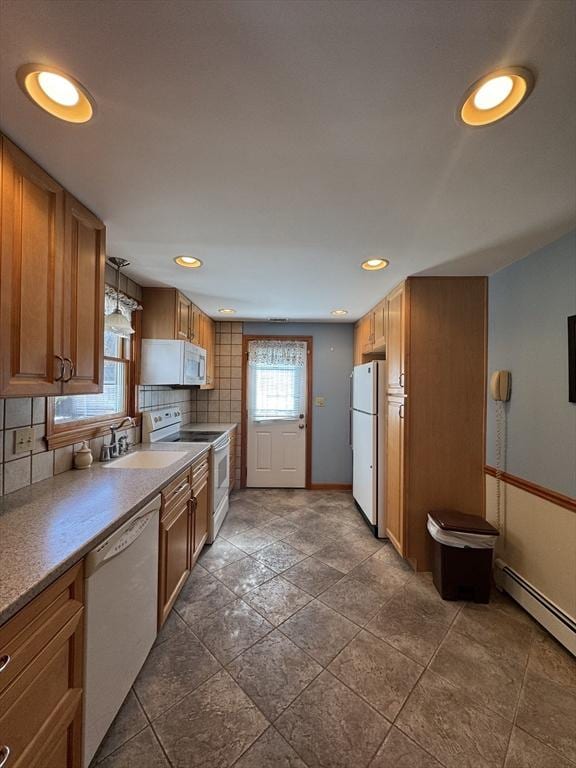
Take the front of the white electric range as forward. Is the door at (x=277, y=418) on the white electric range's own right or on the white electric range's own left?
on the white electric range's own left

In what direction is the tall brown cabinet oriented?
to the viewer's left

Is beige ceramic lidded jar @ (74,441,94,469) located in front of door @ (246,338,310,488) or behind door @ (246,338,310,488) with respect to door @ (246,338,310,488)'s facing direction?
in front

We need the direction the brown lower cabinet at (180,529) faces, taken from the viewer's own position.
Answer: facing to the right of the viewer

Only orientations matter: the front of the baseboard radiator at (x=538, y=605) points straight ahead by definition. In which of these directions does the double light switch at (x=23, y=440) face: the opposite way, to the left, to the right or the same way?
the opposite way

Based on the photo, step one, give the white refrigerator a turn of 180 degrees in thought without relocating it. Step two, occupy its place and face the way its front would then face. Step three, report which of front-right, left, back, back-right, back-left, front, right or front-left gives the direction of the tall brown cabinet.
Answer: front-right

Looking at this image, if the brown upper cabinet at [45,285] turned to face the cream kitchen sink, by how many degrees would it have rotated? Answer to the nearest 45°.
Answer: approximately 90° to its left

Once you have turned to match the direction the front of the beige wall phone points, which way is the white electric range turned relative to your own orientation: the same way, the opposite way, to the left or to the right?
the opposite way

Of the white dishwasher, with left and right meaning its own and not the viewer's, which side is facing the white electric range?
left

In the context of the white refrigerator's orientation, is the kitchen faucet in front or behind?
in front

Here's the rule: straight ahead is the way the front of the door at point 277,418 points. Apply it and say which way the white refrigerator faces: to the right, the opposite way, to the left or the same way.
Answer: to the right

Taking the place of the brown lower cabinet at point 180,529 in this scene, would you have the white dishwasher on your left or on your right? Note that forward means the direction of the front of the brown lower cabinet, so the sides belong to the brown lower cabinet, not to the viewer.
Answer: on your right

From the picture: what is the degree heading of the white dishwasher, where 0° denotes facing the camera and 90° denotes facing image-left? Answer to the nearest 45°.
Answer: approximately 315°
